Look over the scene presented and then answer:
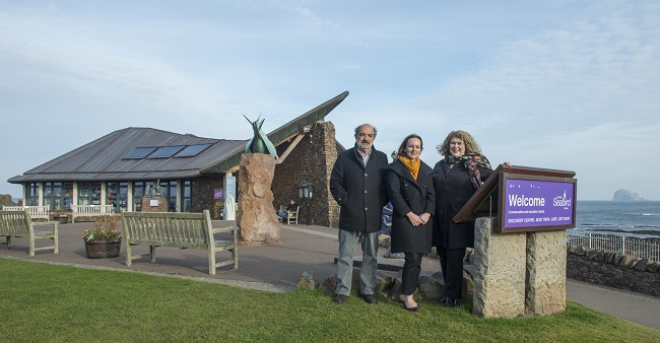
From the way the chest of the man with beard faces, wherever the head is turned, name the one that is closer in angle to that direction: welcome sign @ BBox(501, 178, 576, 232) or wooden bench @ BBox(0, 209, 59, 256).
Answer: the welcome sign

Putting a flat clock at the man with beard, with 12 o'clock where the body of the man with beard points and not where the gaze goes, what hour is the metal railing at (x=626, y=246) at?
The metal railing is roughly at 7 o'clock from the man with beard.

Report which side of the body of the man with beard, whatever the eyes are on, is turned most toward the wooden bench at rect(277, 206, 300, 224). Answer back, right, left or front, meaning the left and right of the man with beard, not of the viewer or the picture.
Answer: back

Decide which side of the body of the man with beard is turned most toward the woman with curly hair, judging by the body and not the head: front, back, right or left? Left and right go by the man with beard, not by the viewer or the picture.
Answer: left

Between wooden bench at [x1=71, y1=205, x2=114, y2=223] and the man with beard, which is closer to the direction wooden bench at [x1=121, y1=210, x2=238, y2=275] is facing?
the wooden bench
